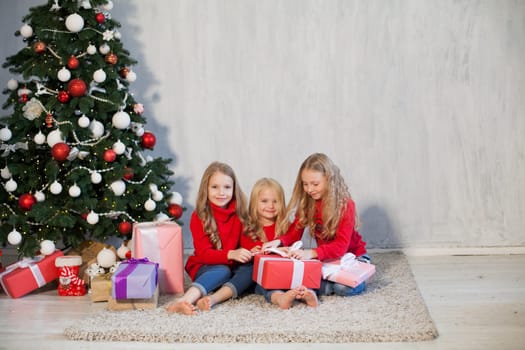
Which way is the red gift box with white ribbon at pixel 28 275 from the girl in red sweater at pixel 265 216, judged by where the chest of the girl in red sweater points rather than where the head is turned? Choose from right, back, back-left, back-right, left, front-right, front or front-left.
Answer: right

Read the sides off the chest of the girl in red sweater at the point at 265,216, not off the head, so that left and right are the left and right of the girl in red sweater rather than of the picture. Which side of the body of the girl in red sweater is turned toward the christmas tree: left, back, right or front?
right

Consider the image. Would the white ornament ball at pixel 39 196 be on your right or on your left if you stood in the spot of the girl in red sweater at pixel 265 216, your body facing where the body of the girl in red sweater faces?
on your right

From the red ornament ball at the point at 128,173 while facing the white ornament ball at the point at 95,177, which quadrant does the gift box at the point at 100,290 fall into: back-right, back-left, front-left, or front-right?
front-left

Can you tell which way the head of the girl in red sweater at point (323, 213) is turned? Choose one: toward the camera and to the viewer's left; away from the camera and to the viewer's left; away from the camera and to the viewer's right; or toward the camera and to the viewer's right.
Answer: toward the camera and to the viewer's left

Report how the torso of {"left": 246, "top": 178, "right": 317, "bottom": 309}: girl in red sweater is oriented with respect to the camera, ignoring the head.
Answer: toward the camera

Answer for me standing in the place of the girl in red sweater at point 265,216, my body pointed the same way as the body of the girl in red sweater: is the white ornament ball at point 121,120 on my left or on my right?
on my right

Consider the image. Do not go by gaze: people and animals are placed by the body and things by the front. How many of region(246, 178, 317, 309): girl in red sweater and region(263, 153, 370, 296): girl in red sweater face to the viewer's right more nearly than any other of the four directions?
0

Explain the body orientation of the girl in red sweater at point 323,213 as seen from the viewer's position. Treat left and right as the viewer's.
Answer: facing the viewer and to the left of the viewer

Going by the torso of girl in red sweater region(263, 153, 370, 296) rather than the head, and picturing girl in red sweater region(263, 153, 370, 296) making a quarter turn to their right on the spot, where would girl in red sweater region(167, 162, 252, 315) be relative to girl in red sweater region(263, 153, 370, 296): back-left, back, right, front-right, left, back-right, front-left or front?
front-left

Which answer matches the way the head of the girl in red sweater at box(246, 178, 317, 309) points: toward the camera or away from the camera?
toward the camera

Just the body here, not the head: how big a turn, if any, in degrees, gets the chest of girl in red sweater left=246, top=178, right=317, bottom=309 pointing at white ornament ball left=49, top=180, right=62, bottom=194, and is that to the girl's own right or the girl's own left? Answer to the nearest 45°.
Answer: approximately 90° to the girl's own right

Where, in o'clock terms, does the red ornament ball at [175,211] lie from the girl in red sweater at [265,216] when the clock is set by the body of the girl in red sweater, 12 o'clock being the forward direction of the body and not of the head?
The red ornament ball is roughly at 4 o'clock from the girl in red sweater.

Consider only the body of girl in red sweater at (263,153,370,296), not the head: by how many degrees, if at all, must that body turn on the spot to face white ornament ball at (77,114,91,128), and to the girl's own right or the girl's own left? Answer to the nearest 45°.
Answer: approximately 45° to the girl's own right

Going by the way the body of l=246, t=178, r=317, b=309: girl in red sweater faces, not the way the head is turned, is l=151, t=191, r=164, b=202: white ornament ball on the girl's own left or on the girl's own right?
on the girl's own right
